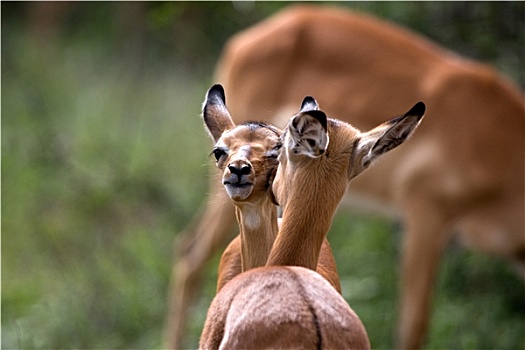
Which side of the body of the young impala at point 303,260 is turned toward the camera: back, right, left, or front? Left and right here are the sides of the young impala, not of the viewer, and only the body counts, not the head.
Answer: back
